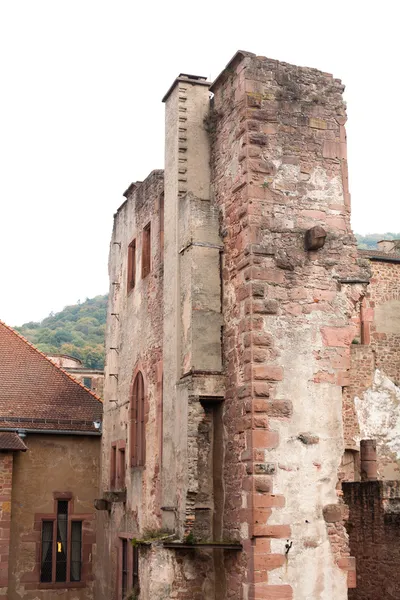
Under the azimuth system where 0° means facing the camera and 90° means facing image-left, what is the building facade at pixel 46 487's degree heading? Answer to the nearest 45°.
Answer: approximately 0°
